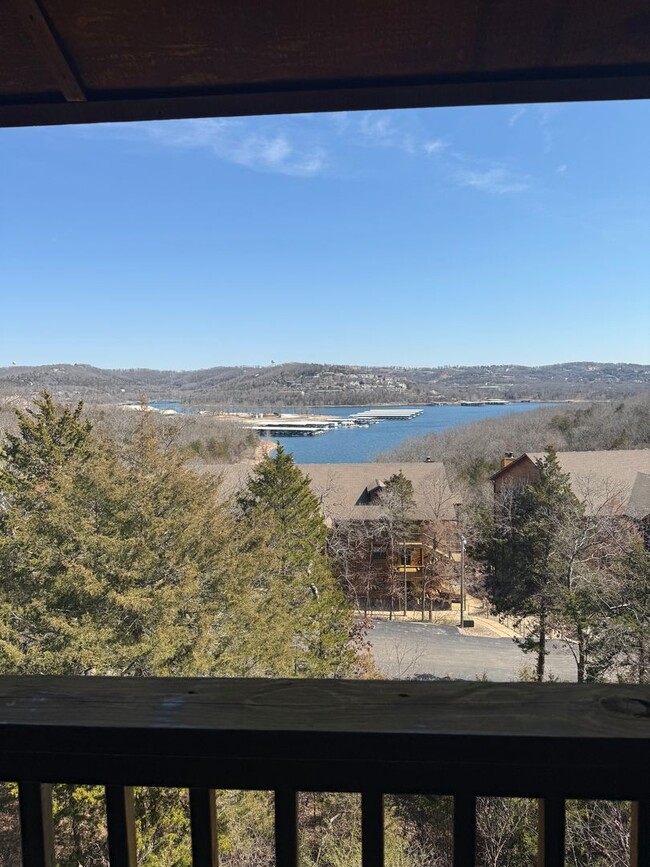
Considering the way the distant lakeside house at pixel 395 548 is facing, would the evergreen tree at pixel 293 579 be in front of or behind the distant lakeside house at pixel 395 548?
in front

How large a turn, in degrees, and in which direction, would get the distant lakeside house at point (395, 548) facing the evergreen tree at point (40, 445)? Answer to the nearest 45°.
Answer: approximately 45° to its right

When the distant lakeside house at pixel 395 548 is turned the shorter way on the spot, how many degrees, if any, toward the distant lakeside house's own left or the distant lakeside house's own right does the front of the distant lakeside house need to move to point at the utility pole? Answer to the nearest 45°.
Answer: approximately 45° to the distant lakeside house's own left

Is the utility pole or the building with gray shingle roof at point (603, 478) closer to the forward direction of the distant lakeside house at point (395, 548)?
the utility pole

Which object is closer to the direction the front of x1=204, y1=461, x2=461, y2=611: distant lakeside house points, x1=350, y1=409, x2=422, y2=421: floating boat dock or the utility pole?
the utility pole

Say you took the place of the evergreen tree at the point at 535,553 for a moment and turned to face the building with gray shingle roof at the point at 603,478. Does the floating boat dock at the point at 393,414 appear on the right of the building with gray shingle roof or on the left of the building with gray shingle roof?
left

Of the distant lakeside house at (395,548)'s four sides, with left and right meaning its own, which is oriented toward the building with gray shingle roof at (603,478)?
left

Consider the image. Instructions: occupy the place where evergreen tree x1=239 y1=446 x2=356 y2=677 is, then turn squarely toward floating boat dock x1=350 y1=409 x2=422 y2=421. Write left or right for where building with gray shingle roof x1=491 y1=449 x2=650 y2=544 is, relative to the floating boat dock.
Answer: right

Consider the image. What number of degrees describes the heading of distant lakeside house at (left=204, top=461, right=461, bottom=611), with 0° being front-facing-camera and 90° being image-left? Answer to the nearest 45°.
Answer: approximately 0°

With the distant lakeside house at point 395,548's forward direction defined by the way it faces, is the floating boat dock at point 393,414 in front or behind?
behind
